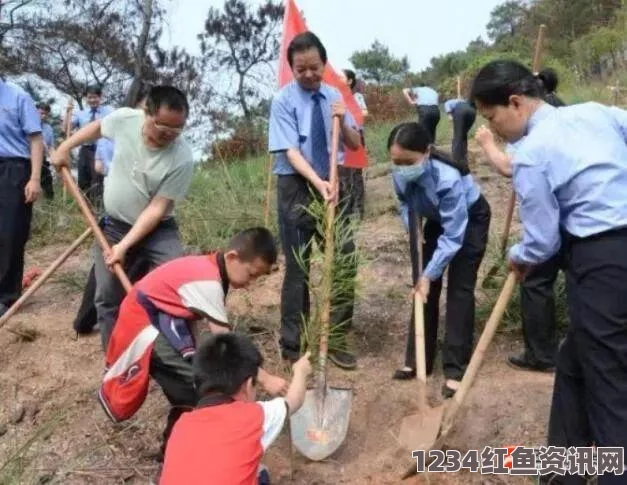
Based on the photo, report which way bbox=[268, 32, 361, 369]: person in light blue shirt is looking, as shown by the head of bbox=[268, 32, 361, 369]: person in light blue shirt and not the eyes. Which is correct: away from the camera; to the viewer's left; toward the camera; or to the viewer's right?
toward the camera

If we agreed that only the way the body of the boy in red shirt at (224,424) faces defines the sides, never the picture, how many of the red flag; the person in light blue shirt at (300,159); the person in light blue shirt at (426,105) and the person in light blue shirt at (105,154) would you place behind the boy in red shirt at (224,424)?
0

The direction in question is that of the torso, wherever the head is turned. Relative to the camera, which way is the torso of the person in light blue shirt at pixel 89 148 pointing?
toward the camera

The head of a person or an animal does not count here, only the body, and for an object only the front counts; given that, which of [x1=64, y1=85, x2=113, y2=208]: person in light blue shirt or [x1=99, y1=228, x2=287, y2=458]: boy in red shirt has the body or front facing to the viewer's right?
the boy in red shirt

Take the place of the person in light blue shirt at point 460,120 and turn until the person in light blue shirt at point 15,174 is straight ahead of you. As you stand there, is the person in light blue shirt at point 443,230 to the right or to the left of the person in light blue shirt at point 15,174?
left

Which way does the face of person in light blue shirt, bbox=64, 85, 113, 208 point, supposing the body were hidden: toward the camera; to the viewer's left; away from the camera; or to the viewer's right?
toward the camera

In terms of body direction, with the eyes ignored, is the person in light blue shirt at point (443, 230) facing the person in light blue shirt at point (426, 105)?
no

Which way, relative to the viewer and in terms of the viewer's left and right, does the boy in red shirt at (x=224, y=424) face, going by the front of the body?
facing away from the viewer and to the right of the viewer

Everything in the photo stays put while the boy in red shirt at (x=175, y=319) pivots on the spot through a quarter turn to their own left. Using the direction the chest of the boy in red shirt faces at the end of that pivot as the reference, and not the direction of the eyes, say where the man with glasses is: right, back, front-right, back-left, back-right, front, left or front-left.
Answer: front

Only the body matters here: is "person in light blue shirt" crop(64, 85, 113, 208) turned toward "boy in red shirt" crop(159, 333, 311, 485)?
yes

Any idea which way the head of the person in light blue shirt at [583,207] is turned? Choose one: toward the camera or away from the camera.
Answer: toward the camera

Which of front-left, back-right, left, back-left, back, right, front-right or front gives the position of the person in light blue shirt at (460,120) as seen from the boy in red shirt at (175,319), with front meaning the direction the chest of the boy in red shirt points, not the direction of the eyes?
front-left

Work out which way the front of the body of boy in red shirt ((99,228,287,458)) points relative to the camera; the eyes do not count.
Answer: to the viewer's right

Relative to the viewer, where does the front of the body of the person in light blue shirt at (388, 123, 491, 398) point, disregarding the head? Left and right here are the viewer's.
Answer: facing the viewer and to the left of the viewer

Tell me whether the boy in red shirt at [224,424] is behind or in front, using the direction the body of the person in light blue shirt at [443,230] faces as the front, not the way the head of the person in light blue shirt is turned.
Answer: in front
